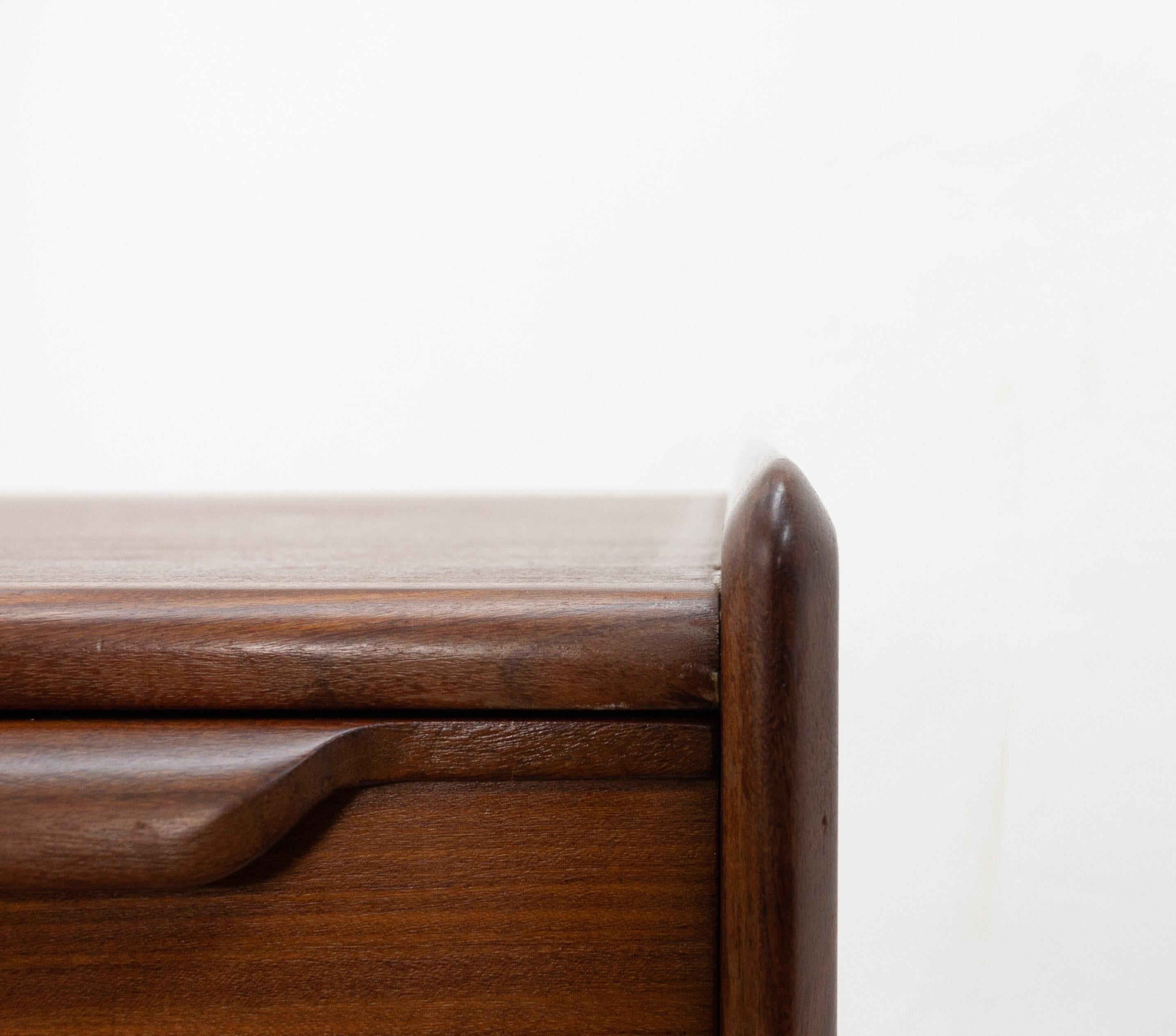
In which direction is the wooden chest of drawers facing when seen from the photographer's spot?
facing the viewer
